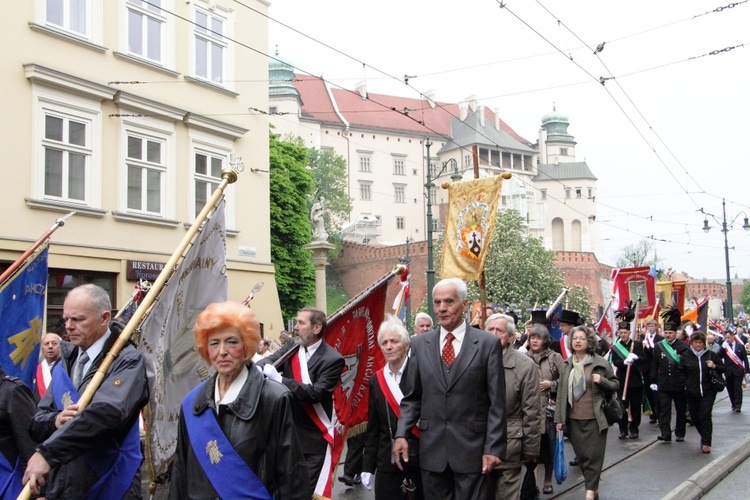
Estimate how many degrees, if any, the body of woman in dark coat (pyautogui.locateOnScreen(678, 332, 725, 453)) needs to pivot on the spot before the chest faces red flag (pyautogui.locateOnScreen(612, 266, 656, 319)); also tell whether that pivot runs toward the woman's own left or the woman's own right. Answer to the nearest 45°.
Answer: approximately 180°

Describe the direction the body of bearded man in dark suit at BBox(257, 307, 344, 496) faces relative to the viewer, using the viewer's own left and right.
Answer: facing the viewer and to the left of the viewer

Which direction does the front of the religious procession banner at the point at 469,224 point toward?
toward the camera

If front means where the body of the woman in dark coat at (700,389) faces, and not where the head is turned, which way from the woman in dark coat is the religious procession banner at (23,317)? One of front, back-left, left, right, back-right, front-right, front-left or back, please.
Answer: front-right

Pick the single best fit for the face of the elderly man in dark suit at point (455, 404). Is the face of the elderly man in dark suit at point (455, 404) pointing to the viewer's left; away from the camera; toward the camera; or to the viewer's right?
toward the camera

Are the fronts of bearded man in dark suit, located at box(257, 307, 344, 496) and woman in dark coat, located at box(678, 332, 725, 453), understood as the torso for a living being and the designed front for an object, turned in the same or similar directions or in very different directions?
same or similar directions

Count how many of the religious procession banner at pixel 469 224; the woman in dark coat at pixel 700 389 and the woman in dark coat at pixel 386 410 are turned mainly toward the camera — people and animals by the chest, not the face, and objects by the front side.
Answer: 3

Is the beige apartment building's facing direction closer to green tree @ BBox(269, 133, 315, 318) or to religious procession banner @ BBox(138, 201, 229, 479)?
the religious procession banner

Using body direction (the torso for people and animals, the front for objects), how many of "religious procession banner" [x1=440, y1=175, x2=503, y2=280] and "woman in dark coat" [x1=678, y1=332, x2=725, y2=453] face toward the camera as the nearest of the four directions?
2

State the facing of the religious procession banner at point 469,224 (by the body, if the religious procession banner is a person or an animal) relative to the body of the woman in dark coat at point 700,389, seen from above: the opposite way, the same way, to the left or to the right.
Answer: the same way

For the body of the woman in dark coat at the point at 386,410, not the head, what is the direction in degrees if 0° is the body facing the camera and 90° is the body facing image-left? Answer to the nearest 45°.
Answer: approximately 0°

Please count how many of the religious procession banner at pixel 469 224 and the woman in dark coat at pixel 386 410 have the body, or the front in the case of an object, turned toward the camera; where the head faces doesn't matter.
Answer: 2

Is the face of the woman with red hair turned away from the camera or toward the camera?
toward the camera

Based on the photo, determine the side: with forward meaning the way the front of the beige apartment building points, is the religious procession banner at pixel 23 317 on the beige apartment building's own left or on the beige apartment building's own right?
on the beige apartment building's own right
